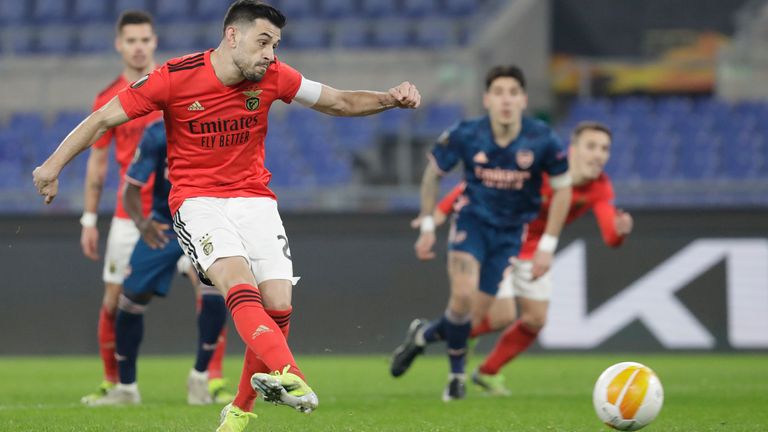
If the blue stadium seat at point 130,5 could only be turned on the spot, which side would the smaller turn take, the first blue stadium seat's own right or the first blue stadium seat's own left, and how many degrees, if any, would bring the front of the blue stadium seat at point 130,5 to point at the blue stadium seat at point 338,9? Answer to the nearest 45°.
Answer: approximately 90° to the first blue stadium seat's own left

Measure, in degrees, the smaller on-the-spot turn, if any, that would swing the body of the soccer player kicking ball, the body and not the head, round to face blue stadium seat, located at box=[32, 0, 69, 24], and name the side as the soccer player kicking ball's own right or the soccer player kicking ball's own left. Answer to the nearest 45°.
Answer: approximately 135° to the soccer player kicking ball's own left

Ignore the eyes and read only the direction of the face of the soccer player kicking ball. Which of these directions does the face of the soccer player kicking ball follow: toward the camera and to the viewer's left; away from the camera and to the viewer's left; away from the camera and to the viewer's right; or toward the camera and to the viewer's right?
toward the camera and to the viewer's right

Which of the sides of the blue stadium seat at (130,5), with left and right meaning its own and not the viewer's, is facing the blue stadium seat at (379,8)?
left

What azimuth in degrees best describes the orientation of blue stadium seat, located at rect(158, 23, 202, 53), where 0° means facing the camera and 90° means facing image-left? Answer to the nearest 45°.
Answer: approximately 0°

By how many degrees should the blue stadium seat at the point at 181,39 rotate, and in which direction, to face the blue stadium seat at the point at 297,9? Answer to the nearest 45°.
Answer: approximately 90° to its left

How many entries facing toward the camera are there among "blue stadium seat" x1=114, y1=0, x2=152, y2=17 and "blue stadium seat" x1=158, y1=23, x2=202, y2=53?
2

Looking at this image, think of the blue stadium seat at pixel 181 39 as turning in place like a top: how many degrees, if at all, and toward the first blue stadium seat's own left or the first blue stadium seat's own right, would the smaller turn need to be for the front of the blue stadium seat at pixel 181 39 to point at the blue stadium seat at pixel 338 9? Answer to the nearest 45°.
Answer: approximately 90° to the first blue stadium seat's own left

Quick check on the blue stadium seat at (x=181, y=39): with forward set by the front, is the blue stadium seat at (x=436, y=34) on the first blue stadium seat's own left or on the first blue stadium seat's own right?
on the first blue stadium seat's own left

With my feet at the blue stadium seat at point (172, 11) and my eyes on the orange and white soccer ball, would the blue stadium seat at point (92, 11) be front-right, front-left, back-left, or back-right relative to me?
back-right
